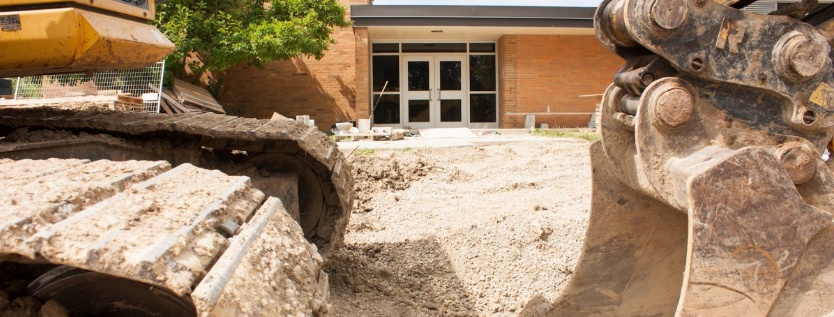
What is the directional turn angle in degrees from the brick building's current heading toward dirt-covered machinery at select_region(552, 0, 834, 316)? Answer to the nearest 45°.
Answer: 0° — it already faces it

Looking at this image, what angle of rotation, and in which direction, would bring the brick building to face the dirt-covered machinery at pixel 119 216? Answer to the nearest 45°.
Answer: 0° — it already faces it

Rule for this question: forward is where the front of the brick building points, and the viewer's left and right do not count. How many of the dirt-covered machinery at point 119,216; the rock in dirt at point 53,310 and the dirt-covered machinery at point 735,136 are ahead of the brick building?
3

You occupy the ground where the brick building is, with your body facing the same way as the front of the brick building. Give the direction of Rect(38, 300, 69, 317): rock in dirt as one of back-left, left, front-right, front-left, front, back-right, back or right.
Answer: front

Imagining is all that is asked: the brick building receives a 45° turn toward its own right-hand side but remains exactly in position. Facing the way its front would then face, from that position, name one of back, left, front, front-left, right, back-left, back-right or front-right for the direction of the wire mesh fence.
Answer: front

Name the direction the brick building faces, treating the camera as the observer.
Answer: facing the viewer
